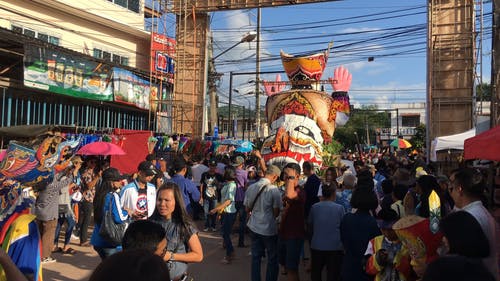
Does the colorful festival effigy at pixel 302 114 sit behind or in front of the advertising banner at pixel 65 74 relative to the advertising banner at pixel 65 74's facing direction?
in front

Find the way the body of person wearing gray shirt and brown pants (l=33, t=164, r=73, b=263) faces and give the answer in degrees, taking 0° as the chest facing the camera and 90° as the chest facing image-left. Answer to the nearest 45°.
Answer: approximately 270°

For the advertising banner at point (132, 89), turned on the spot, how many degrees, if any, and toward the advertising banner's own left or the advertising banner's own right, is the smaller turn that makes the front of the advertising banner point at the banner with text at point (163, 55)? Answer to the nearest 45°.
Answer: approximately 90° to the advertising banner's own left

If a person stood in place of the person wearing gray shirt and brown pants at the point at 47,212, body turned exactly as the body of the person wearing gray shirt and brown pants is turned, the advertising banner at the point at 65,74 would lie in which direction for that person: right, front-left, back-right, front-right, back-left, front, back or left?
left

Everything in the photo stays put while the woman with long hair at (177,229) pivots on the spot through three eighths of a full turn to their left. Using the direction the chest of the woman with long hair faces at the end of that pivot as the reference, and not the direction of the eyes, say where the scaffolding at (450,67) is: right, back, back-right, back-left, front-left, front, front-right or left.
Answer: front-left

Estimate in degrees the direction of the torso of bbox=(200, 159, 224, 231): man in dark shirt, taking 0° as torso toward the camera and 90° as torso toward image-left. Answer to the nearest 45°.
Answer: approximately 0°
